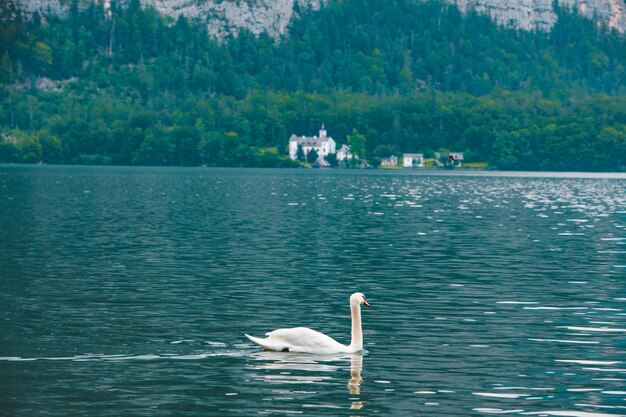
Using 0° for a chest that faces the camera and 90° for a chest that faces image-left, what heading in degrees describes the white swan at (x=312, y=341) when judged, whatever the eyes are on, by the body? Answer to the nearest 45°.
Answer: approximately 270°
